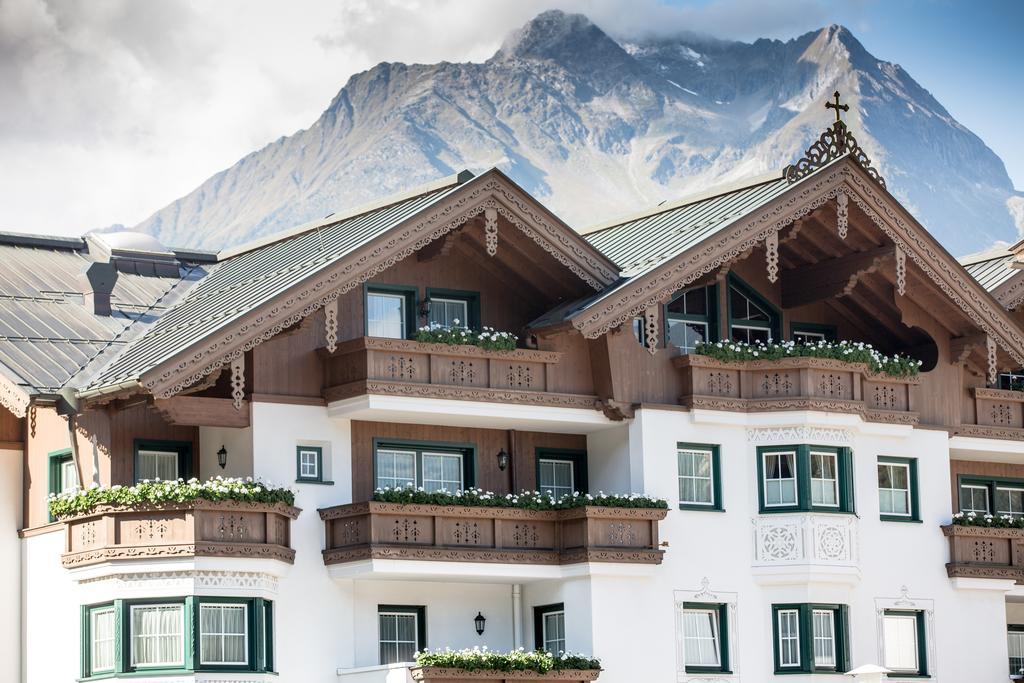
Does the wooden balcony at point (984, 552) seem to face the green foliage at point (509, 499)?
no

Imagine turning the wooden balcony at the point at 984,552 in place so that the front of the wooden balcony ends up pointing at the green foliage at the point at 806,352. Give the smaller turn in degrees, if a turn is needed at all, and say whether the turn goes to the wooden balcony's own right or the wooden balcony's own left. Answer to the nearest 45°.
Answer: approximately 45° to the wooden balcony's own right

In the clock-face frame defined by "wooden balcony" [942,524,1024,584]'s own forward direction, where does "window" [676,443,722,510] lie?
The window is roughly at 2 o'clock from the wooden balcony.

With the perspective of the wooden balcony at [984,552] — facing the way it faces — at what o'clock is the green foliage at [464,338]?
The green foliage is roughly at 2 o'clock from the wooden balcony.

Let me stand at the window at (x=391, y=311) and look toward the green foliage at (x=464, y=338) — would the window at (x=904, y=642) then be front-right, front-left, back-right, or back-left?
front-left

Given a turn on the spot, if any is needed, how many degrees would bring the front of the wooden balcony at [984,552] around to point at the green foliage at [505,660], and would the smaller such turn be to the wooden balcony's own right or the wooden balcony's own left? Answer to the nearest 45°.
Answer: approximately 45° to the wooden balcony's own right

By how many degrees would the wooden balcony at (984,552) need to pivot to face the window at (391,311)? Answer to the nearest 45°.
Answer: approximately 45° to its right

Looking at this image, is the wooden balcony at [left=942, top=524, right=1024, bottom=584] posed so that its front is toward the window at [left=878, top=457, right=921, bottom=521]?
no

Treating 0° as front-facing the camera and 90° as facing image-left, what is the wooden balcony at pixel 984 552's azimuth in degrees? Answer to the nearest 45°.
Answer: approximately 0°

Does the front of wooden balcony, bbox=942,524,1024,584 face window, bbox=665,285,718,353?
no

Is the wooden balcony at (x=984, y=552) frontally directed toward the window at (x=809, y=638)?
no

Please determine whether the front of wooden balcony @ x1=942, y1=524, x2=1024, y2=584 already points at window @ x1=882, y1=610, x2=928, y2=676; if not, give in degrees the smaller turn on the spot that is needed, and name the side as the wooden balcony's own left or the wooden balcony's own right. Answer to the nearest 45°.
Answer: approximately 45° to the wooden balcony's own right
